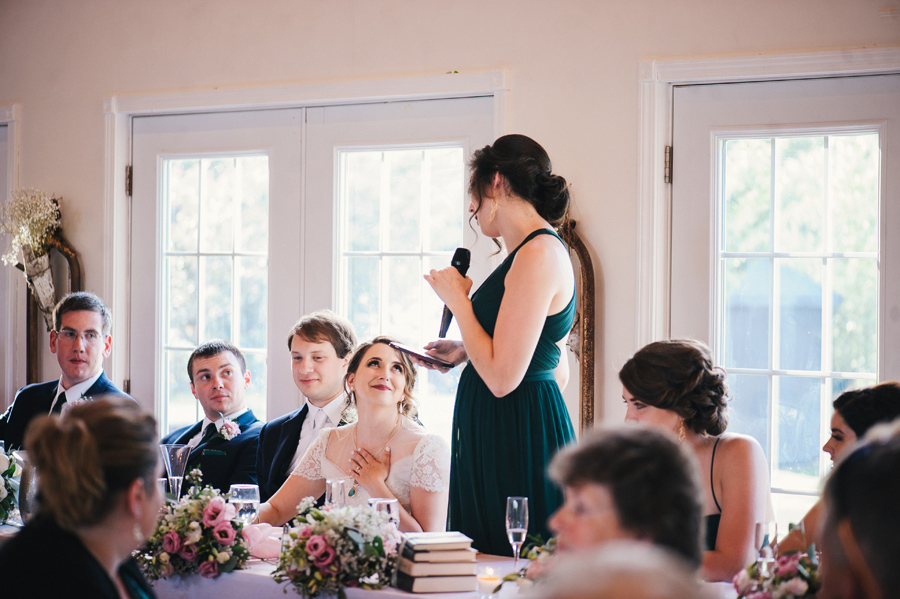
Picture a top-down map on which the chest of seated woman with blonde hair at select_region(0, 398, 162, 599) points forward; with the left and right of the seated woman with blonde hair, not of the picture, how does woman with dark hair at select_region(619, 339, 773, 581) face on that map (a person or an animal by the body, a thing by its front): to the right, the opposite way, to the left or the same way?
to the left

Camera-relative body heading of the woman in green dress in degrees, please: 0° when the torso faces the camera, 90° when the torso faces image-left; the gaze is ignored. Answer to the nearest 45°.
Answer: approximately 90°

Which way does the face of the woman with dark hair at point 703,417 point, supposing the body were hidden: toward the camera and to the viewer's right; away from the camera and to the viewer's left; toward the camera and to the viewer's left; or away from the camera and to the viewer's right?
away from the camera and to the viewer's left

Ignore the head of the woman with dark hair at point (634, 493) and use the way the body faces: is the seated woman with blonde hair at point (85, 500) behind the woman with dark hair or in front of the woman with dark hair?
in front

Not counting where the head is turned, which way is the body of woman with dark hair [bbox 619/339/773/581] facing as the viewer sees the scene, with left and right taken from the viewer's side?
facing to the left of the viewer

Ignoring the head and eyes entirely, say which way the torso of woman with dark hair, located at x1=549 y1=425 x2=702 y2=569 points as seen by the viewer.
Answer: to the viewer's left

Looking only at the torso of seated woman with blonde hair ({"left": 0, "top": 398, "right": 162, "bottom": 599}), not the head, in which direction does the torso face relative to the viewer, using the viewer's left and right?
facing away from the viewer and to the right of the viewer

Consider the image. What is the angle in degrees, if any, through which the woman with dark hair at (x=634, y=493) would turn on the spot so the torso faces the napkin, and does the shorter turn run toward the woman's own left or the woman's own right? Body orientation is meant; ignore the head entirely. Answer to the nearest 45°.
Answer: approximately 45° to the woman's own right

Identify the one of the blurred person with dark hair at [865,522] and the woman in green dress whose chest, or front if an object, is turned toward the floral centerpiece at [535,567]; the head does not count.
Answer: the blurred person with dark hair

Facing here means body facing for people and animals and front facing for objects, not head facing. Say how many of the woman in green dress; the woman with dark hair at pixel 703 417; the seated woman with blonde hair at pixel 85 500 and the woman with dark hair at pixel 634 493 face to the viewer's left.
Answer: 3
